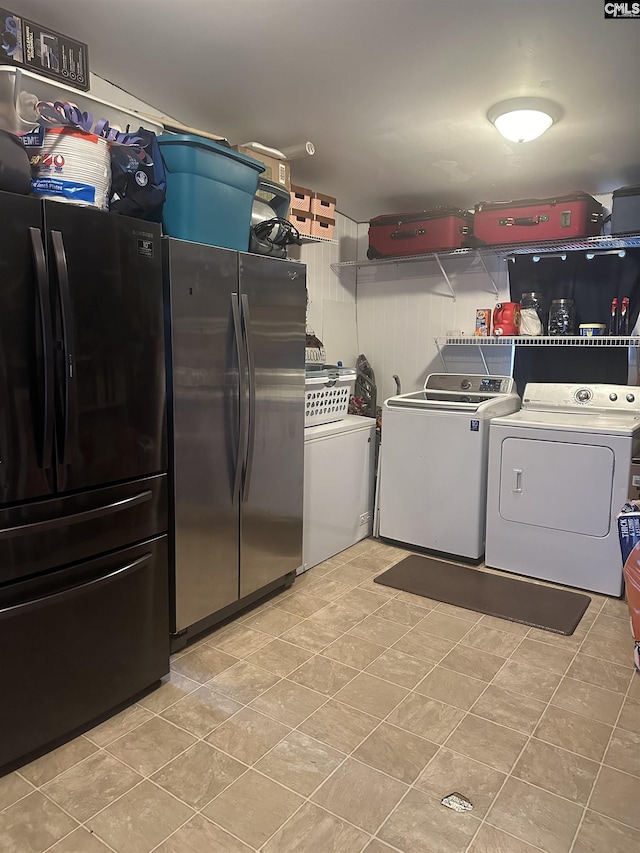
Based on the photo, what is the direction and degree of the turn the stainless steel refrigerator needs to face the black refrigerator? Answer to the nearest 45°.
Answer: approximately 90° to its right

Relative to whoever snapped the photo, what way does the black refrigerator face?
facing the viewer and to the right of the viewer

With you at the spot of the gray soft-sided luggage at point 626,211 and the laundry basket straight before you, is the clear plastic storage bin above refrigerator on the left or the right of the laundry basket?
left

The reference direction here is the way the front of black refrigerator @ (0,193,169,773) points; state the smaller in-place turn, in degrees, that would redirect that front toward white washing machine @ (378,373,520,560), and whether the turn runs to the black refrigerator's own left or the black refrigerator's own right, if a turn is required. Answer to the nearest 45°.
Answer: approximately 90° to the black refrigerator's own left

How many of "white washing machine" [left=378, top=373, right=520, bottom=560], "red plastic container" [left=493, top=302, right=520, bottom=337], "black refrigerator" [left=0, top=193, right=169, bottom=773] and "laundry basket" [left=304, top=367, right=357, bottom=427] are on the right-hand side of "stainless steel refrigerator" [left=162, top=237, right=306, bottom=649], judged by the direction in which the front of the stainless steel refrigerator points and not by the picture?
1

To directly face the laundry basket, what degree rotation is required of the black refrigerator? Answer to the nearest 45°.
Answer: approximately 90° to its left

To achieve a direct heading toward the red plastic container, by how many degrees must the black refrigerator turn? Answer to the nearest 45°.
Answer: approximately 90° to its left

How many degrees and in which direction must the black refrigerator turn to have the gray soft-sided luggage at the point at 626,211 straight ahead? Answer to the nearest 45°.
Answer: approximately 45° to its left

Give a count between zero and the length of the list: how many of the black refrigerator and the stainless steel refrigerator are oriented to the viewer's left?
0
